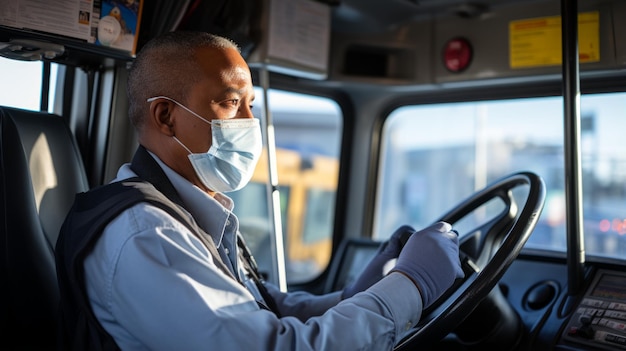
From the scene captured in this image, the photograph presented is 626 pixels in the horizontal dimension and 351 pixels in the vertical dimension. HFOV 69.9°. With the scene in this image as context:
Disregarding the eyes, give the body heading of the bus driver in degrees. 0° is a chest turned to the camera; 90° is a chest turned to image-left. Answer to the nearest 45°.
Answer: approximately 270°

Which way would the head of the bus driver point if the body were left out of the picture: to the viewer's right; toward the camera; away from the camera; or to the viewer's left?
to the viewer's right
